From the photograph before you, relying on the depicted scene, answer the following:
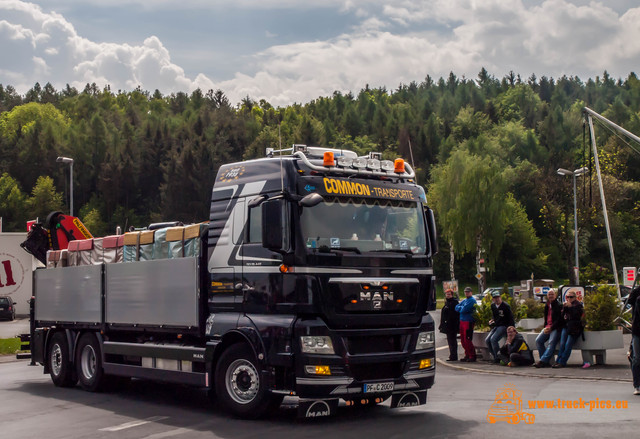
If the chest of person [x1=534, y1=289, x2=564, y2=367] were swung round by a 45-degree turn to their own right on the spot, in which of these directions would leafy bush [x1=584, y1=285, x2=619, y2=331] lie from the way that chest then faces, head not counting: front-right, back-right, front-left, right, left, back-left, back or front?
back

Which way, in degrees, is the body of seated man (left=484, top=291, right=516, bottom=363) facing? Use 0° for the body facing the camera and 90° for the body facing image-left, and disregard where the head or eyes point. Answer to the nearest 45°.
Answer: approximately 45°

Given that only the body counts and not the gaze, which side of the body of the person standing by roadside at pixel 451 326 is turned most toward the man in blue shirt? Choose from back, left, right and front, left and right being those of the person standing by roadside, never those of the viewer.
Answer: left

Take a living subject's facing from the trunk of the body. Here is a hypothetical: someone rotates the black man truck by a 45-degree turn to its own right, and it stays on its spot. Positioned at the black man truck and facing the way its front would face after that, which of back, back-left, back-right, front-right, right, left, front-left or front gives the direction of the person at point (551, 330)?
back-left

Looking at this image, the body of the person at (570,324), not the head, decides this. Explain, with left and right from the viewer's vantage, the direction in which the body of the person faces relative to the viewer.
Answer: facing the viewer and to the left of the viewer

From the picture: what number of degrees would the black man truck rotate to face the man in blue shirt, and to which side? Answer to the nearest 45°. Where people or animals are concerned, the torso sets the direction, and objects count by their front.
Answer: approximately 90° to its left

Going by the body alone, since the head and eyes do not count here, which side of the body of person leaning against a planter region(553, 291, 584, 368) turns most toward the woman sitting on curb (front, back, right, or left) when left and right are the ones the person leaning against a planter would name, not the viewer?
right
